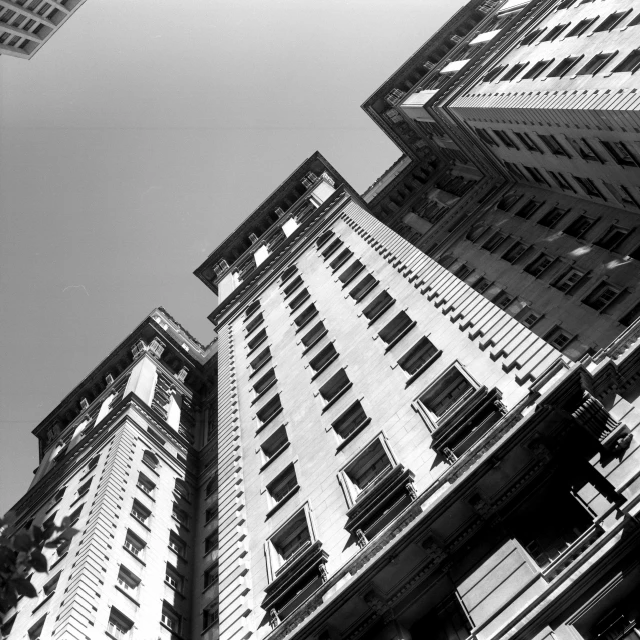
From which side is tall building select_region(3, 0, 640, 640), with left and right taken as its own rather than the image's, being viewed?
front
